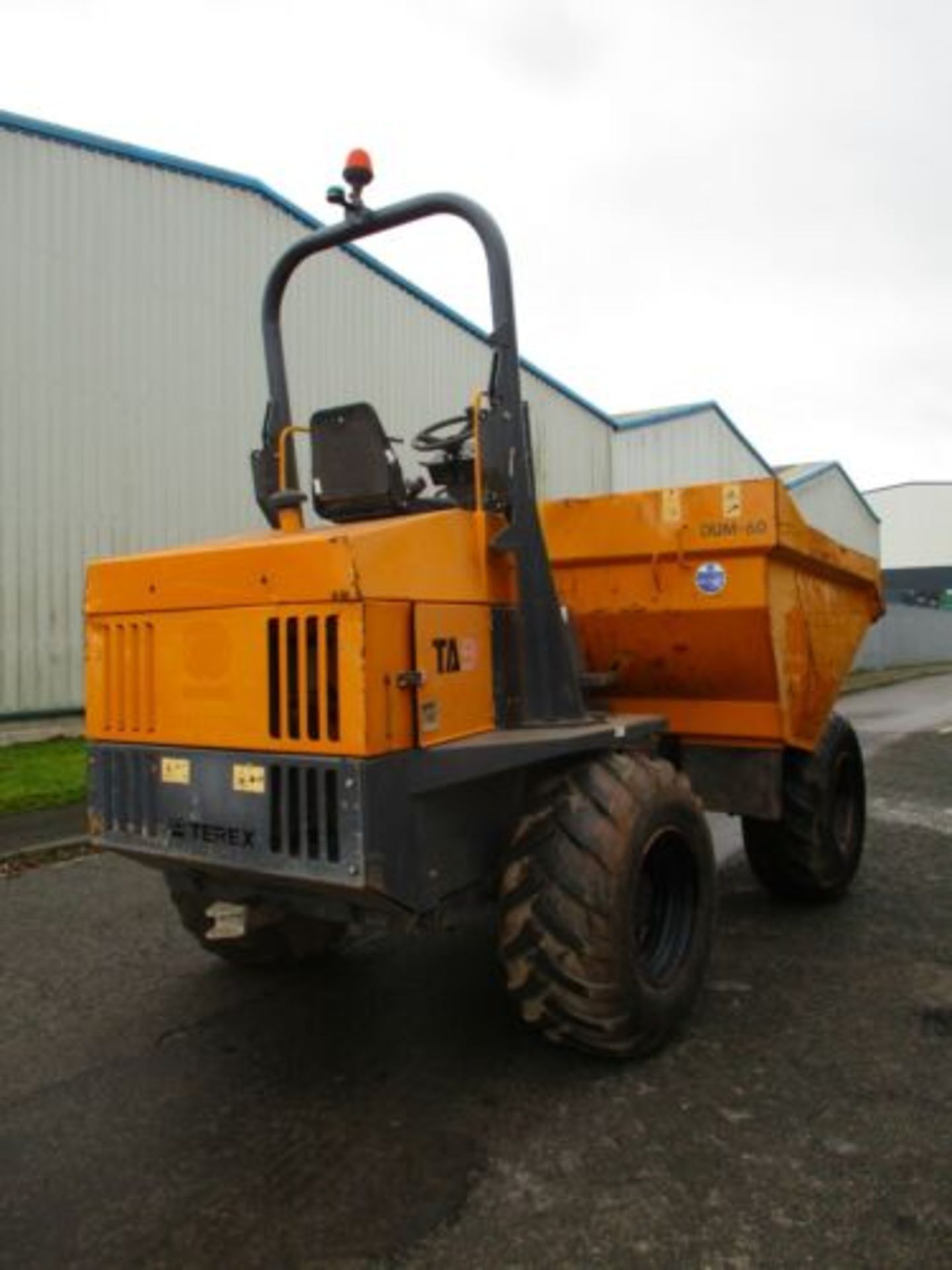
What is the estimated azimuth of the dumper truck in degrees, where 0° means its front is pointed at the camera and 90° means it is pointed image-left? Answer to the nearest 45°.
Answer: approximately 225°

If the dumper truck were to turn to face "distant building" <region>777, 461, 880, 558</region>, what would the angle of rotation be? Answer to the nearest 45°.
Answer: approximately 45° to its left

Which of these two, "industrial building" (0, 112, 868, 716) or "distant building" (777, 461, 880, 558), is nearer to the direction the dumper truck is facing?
the distant building

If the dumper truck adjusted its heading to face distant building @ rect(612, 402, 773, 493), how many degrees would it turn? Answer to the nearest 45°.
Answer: approximately 45° to its left
